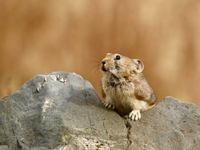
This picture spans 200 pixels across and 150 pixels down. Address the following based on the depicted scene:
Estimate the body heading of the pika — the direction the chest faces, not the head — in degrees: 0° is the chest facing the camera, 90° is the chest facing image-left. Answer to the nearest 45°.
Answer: approximately 45°
